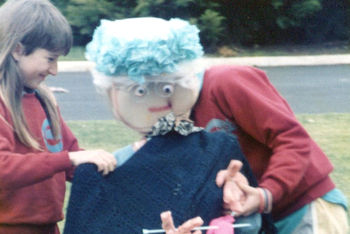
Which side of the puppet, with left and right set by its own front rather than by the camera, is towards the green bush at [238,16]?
back

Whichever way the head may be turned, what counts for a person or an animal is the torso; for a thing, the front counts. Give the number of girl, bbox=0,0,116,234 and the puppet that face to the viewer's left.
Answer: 0

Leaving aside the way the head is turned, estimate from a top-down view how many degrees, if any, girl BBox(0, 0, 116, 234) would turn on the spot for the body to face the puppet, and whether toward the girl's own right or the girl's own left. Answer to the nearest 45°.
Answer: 0° — they already face it

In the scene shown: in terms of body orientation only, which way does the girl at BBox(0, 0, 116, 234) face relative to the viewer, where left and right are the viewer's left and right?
facing the viewer and to the right of the viewer

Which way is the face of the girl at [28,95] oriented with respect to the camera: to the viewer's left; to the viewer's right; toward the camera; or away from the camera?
to the viewer's right

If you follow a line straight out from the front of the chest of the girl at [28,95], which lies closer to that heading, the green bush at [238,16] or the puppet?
the puppet
